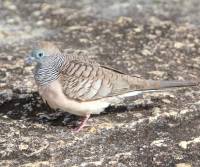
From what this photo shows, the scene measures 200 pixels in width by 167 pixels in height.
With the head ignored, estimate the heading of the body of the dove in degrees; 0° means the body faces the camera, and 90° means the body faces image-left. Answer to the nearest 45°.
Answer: approximately 90°
